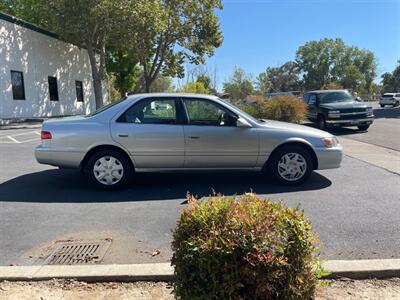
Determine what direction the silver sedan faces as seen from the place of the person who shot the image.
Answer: facing to the right of the viewer

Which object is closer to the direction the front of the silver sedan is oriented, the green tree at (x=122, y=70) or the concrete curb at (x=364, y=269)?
the concrete curb

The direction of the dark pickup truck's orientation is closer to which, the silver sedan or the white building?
the silver sedan

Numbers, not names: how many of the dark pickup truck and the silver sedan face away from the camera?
0

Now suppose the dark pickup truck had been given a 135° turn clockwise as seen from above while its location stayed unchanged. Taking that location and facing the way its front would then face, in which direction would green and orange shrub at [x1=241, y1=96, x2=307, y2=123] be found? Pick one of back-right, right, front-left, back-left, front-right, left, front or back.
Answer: front-left

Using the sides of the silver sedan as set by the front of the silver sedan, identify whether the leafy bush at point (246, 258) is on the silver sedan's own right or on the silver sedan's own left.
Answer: on the silver sedan's own right

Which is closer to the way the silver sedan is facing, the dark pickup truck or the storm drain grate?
the dark pickup truck

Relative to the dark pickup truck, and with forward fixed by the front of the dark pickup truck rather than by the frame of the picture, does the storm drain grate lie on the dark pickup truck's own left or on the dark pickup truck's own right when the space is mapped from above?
on the dark pickup truck's own right

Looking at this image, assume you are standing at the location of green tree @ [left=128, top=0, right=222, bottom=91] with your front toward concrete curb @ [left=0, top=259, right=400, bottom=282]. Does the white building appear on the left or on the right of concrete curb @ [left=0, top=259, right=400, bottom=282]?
right

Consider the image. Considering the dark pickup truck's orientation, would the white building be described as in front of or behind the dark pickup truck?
behind

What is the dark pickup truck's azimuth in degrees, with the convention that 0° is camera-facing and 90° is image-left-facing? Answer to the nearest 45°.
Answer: approximately 315°

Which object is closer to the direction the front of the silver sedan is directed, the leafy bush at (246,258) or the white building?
the leafy bush

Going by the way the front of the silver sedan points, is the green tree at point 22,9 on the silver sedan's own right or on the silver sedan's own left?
on the silver sedan's own left

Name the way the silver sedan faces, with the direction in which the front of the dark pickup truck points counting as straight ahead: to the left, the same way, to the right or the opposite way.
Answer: to the left
